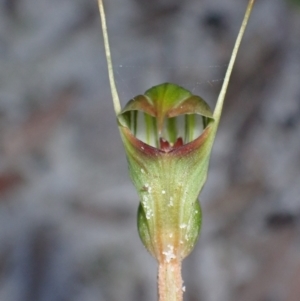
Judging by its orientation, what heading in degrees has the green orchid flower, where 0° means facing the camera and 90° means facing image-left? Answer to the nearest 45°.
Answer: approximately 0°
